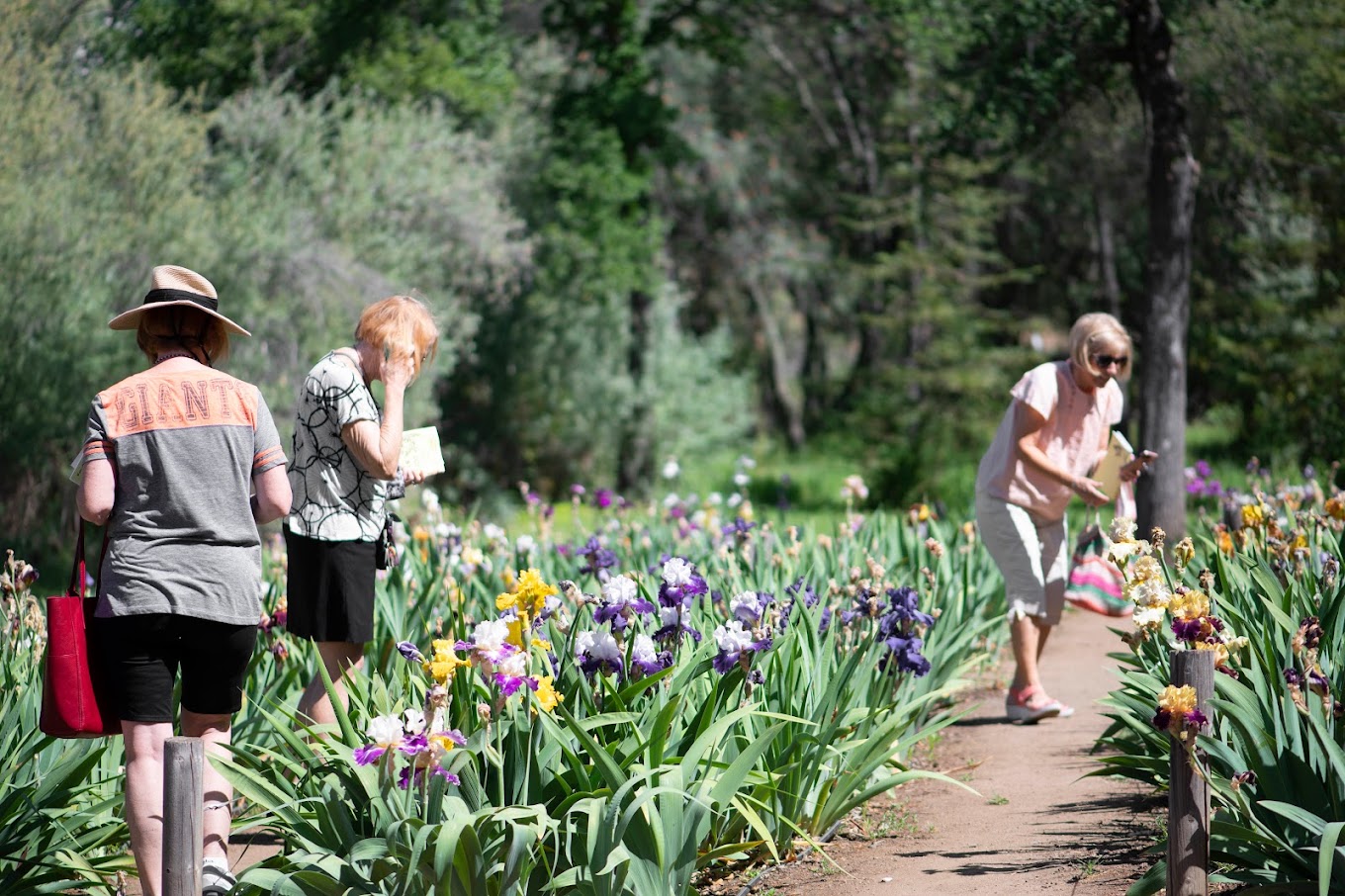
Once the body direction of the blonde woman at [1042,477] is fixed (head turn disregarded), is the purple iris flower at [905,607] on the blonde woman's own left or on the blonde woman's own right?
on the blonde woman's own right

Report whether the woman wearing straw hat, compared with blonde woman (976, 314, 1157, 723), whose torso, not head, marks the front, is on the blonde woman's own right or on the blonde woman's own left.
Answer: on the blonde woman's own right

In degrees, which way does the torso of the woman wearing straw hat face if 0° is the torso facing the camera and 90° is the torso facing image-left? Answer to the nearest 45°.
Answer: approximately 180°

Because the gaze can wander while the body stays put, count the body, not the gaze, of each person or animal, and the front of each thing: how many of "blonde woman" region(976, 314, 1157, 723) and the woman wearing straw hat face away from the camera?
1

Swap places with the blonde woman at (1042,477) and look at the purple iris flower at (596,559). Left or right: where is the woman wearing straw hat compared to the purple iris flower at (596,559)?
left

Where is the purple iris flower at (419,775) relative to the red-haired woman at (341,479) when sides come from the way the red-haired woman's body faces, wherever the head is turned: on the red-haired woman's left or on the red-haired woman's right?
on the red-haired woman's right

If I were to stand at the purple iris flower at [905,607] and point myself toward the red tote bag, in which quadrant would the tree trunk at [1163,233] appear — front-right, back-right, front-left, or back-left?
back-right

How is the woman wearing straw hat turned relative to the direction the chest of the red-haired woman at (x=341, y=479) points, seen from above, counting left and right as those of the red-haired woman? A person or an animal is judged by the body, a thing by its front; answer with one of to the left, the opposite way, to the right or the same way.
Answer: to the left

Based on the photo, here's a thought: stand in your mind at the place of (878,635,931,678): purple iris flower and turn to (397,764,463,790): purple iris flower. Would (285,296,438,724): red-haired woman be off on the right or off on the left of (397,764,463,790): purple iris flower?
right

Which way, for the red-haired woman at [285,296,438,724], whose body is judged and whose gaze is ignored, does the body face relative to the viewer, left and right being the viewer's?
facing to the right of the viewer
